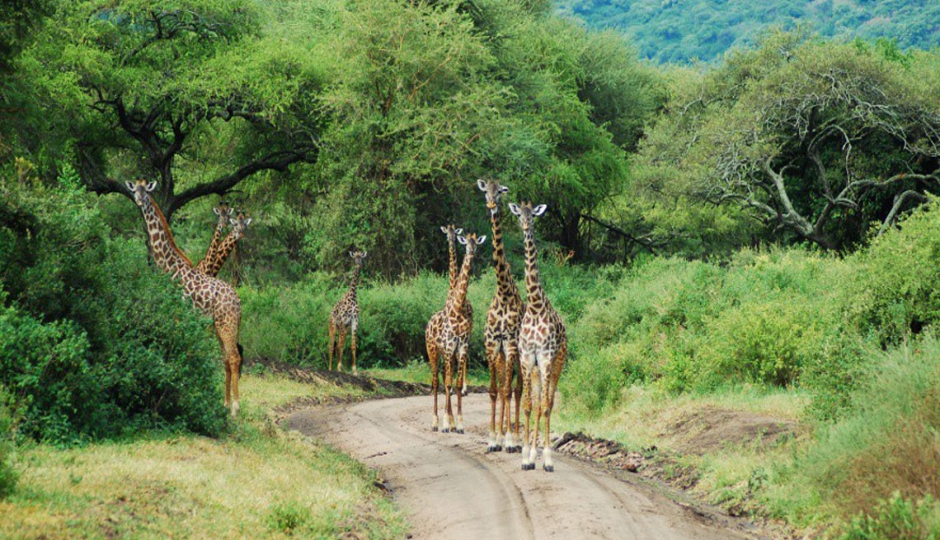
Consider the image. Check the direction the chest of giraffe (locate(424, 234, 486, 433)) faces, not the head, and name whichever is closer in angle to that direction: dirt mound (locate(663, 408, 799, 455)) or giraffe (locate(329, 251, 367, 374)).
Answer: the dirt mound

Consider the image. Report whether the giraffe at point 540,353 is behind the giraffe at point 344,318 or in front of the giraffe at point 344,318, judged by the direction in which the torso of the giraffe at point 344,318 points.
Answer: in front

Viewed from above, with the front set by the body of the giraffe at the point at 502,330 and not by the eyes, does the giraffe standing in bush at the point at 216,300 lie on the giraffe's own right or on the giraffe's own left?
on the giraffe's own right

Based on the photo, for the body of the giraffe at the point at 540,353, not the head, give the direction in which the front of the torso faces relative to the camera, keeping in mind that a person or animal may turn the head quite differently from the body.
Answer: toward the camera

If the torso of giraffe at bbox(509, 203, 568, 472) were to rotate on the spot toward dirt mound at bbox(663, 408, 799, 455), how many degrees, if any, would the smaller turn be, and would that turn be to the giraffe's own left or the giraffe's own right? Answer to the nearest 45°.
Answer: approximately 135° to the giraffe's own left

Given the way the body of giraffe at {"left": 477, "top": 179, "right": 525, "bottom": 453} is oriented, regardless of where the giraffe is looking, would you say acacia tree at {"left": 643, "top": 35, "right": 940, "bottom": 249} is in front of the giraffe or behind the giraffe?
behind

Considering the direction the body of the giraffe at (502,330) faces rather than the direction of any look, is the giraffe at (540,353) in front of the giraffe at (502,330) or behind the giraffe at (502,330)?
in front

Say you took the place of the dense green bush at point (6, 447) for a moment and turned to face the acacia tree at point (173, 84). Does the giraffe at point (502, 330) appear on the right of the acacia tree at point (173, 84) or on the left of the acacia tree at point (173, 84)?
right

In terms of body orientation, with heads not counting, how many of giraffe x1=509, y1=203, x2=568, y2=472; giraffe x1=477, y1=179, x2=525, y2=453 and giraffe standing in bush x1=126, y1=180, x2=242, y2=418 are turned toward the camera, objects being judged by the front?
2

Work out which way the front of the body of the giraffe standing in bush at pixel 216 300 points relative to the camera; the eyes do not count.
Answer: to the viewer's left

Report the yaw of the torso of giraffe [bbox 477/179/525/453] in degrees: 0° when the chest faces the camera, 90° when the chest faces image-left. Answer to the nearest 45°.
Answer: approximately 0°

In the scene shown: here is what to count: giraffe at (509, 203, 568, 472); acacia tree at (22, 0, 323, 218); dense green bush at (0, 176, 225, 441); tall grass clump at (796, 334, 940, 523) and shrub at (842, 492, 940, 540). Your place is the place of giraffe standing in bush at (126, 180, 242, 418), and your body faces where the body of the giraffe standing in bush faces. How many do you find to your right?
1

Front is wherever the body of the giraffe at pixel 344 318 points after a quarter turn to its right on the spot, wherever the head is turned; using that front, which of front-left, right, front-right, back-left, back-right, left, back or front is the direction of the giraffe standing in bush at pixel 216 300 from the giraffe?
front-left
